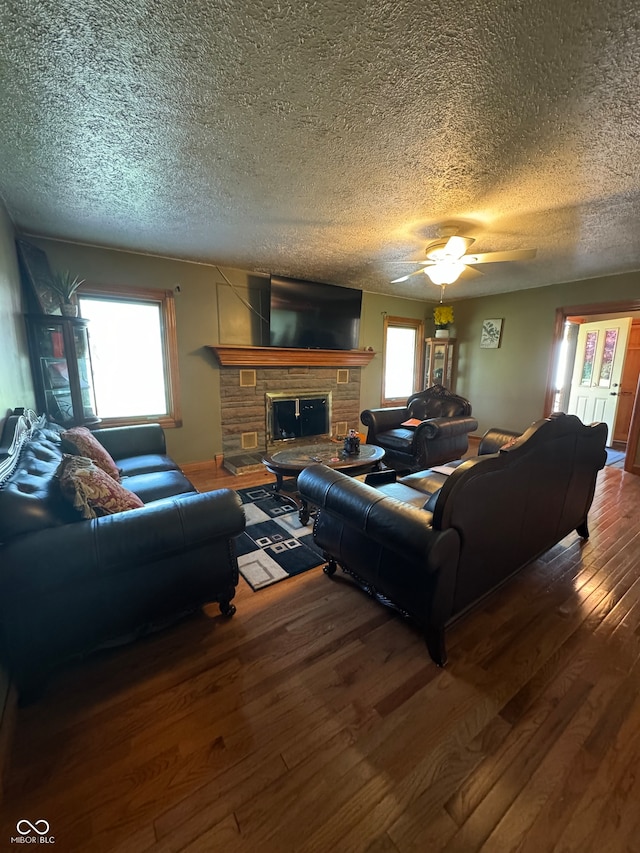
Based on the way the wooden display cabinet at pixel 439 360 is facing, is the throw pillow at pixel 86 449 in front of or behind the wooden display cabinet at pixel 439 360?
in front

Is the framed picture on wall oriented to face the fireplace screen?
yes

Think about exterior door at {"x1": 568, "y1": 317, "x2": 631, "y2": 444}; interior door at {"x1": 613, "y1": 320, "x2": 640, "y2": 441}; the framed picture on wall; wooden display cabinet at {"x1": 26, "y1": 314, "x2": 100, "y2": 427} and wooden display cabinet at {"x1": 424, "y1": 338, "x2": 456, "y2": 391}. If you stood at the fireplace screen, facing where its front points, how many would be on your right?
1

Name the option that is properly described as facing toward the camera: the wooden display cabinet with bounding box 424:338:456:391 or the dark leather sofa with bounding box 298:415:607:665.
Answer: the wooden display cabinet

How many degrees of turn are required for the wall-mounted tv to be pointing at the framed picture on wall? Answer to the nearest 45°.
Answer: approximately 45° to its left

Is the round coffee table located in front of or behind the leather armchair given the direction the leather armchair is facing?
in front

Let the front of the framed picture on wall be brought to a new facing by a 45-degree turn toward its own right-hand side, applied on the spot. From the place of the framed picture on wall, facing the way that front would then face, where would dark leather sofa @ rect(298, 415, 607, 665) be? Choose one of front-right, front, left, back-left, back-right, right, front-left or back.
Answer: left

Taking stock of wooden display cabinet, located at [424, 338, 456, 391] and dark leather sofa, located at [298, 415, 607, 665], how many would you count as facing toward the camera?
1

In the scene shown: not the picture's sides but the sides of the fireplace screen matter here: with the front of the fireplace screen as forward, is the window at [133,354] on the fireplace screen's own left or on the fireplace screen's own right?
on the fireplace screen's own right

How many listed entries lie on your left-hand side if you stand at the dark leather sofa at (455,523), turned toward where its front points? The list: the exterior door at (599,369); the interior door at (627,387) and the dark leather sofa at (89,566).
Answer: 1

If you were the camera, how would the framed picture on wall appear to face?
facing the viewer and to the left of the viewer

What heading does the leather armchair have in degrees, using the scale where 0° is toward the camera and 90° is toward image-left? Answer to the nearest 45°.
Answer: approximately 45°

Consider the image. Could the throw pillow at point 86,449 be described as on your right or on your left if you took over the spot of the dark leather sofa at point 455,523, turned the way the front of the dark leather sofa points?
on your left

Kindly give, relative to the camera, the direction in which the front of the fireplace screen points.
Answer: facing the viewer and to the right of the viewer

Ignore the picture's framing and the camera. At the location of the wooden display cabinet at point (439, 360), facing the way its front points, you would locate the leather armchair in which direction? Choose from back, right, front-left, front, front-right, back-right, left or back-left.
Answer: front

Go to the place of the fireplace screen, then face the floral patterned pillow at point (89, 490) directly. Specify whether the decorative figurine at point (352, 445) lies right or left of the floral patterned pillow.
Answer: left

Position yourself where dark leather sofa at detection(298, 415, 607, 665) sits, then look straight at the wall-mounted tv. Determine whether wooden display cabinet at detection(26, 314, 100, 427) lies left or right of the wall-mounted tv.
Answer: left

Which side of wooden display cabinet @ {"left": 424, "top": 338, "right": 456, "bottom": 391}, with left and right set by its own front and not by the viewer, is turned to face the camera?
front

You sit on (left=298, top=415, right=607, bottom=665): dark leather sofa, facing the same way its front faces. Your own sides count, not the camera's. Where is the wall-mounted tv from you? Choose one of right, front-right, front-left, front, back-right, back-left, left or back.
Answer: front

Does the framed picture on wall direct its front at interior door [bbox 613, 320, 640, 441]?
no
